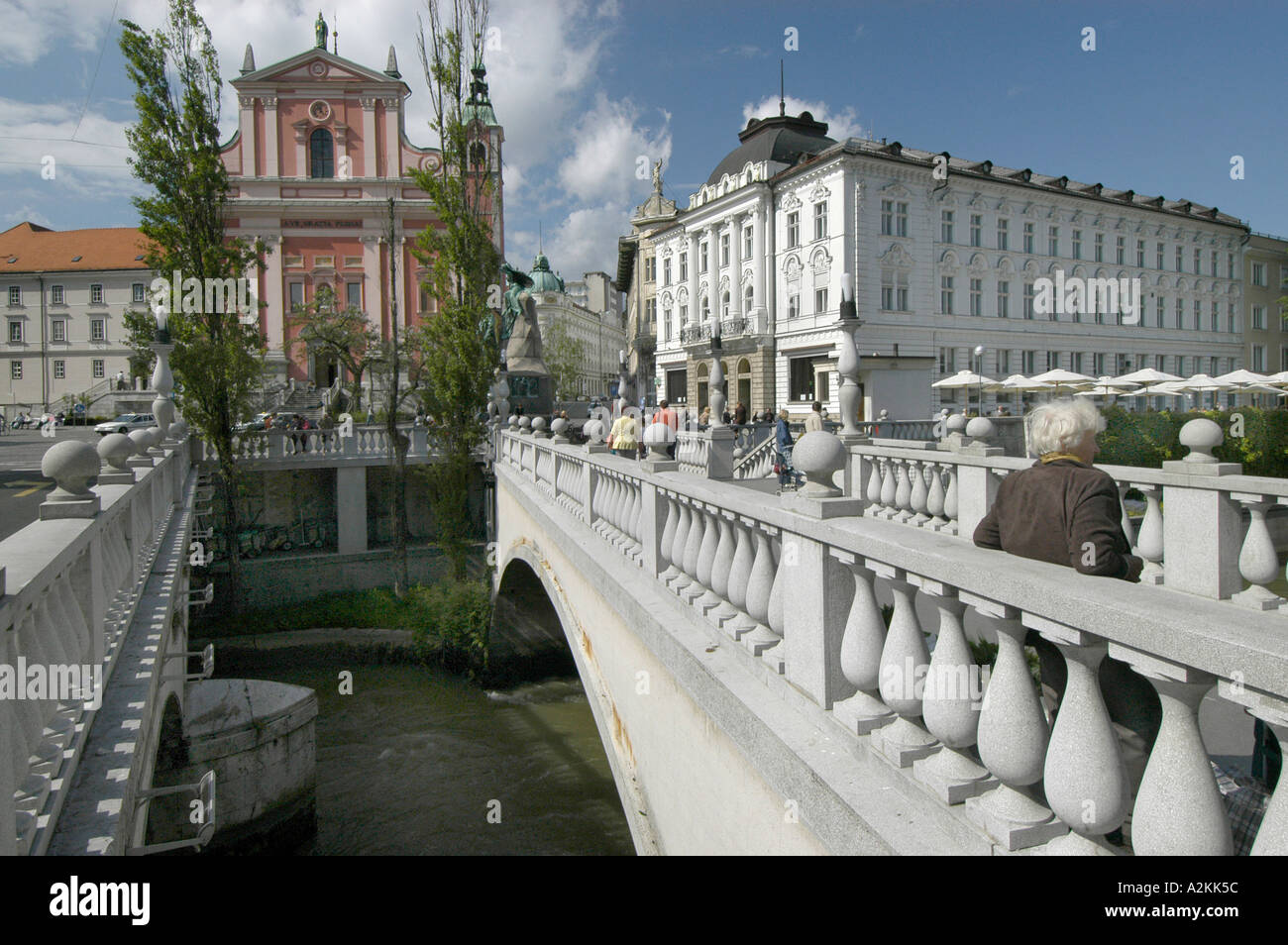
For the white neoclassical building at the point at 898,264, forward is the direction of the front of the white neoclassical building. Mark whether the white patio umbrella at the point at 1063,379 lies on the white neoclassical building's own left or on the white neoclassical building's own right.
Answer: on the white neoclassical building's own left

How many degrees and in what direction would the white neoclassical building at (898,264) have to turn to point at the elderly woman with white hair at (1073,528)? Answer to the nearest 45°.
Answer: approximately 45° to its left

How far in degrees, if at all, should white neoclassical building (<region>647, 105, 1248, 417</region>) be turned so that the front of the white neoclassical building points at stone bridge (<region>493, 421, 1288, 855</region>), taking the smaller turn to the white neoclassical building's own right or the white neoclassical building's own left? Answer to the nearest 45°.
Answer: approximately 45° to the white neoclassical building's own left

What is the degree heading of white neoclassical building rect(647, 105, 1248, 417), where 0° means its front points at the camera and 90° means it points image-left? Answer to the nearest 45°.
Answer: approximately 45°

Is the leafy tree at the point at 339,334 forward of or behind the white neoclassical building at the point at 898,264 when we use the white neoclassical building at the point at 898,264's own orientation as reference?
forward
